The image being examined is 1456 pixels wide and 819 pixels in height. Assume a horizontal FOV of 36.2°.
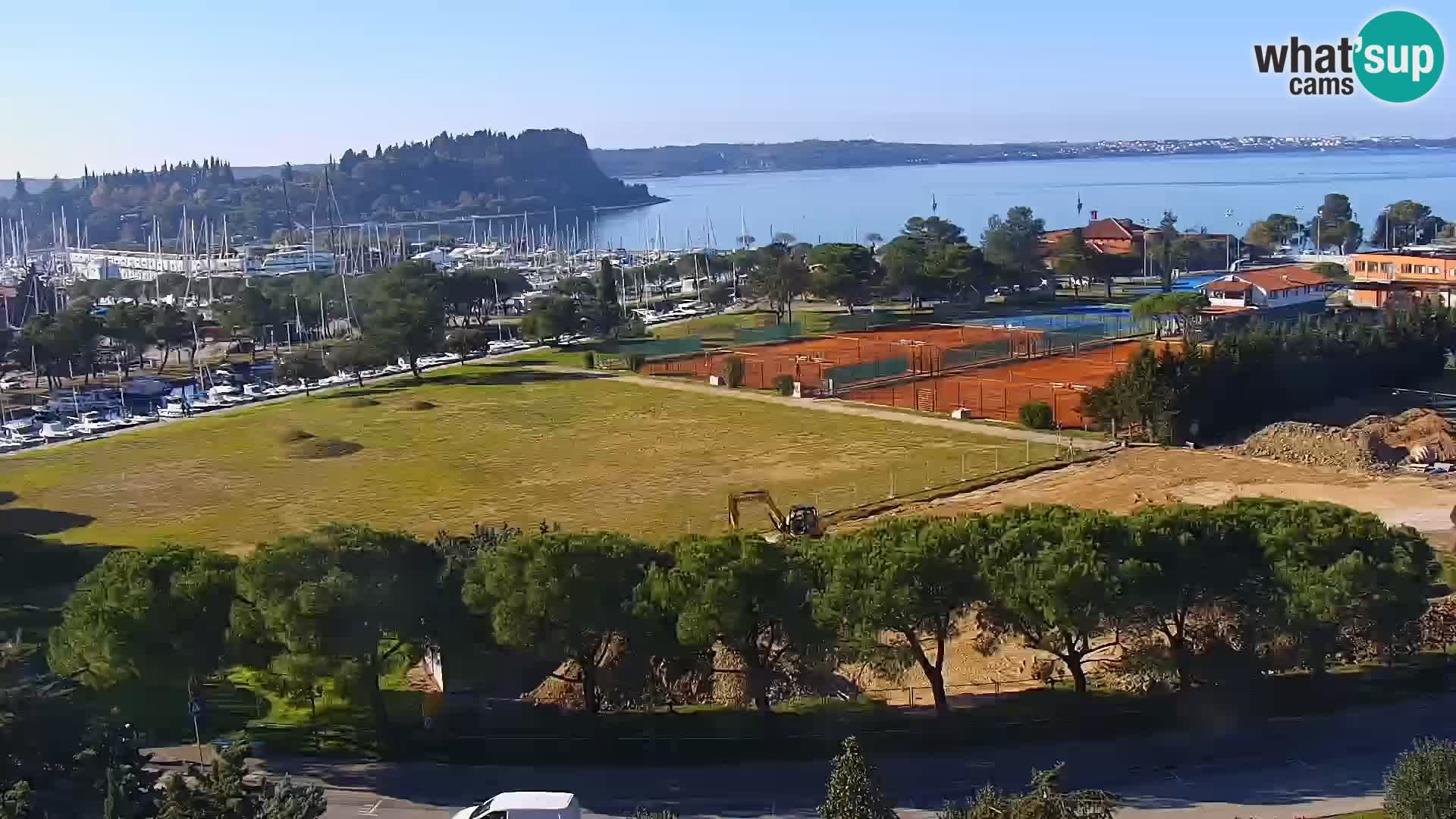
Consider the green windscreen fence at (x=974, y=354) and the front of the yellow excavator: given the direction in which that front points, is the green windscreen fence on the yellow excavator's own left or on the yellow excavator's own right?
on the yellow excavator's own right

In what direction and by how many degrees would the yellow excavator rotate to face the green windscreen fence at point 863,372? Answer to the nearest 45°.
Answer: approximately 90° to its right

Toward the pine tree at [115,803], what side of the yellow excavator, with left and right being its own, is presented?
left

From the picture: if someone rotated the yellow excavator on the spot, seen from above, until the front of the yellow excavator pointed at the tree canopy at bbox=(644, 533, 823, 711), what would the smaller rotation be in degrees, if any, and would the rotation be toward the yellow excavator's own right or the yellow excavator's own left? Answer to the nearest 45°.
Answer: approximately 90° to the yellow excavator's own left

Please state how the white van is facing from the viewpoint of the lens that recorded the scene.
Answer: facing to the left of the viewer

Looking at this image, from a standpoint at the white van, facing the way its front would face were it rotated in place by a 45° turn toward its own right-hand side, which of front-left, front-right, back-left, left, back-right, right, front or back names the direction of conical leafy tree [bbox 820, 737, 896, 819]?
back

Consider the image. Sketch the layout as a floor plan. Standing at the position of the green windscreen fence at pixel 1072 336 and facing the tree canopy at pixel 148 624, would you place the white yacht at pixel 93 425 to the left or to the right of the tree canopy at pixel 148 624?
right

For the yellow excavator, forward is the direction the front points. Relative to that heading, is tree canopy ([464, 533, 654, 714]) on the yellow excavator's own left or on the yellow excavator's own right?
on the yellow excavator's own left

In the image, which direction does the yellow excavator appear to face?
to the viewer's left

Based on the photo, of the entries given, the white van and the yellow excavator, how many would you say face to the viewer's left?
2

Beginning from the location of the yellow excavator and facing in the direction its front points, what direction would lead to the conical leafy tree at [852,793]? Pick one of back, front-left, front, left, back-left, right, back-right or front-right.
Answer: left

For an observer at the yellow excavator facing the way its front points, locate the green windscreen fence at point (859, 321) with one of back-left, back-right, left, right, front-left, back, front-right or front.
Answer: right
